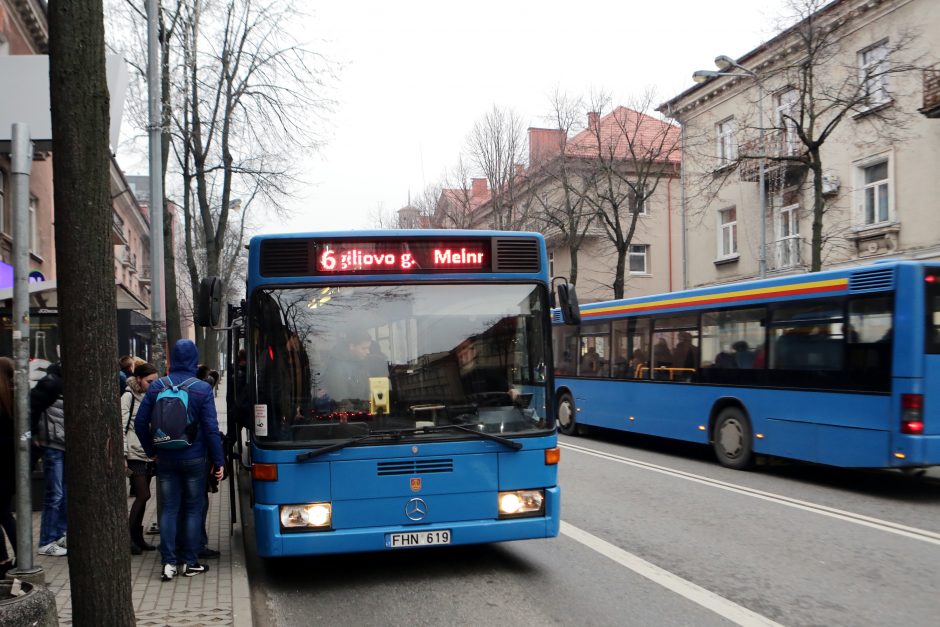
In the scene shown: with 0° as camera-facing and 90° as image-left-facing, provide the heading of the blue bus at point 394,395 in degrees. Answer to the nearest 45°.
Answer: approximately 0°

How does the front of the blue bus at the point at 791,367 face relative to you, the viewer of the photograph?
facing away from the viewer and to the left of the viewer

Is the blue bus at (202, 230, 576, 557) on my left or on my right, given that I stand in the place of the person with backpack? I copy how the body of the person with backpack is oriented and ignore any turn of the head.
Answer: on my right

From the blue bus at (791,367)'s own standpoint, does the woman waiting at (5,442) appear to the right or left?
on its left

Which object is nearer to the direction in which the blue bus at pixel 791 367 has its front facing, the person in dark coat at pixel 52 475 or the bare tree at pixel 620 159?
the bare tree

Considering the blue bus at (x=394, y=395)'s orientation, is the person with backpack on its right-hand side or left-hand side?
on its right

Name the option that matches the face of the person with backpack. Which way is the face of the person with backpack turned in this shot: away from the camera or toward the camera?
away from the camera

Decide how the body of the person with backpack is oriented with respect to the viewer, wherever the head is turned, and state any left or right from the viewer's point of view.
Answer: facing away from the viewer and to the right of the viewer

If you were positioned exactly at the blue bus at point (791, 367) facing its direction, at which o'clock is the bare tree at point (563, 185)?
The bare tree is roughly at 1 o'clock from the blue bus.

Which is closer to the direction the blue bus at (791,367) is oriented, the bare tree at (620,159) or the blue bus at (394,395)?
the bare tree

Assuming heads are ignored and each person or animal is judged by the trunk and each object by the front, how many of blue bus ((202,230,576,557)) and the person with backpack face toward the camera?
1

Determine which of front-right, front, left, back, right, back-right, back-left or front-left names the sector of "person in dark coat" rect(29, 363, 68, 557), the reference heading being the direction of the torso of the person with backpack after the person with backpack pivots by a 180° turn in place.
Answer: right

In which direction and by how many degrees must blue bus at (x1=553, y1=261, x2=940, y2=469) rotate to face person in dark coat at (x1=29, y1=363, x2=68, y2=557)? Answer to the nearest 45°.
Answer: approximately 90° to its left

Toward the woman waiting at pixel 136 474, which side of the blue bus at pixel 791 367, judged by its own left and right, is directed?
left
